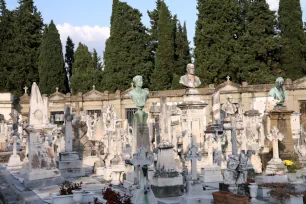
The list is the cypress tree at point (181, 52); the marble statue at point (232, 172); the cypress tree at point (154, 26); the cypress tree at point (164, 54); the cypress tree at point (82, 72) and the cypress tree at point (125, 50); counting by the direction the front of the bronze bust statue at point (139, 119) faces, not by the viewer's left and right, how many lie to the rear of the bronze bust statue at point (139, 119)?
5

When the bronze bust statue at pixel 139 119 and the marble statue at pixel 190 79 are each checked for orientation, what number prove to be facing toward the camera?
2

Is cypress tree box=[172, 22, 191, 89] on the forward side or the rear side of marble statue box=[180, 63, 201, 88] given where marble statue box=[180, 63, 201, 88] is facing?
on the rear side

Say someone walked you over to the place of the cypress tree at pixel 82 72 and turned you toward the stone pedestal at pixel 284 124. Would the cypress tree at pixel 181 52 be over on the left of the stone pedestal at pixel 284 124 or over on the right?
left

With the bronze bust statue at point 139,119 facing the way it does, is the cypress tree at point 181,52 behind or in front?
behind

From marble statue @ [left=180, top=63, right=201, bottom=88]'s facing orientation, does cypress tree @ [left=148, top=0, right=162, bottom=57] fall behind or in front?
behind

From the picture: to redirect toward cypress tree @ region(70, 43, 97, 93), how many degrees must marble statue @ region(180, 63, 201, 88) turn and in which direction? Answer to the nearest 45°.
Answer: approximately 180°

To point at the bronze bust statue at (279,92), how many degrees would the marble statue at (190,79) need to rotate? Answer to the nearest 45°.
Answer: approximately 135° to its left

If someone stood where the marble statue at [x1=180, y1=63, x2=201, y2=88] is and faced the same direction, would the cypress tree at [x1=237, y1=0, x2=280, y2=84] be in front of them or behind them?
behind

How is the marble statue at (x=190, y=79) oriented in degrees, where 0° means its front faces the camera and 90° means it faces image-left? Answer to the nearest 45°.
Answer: approximately 0°

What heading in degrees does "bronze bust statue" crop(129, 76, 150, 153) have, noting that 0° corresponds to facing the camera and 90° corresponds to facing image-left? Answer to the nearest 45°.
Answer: approximately 0°

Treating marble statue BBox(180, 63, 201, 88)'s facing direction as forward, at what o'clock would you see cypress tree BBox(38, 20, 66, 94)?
The cypress tree is roughly at 5 o'clock from the marble statue.
